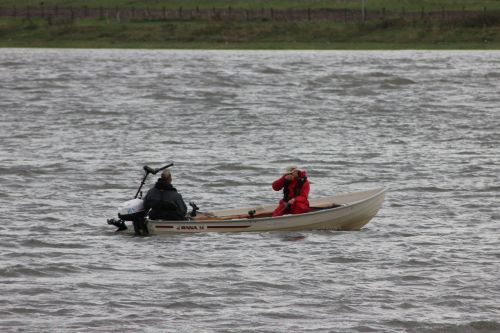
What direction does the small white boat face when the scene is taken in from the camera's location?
facing to the right of the viewer

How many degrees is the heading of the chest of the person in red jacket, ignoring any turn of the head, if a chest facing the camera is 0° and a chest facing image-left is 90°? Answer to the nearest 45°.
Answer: approximately 45°
